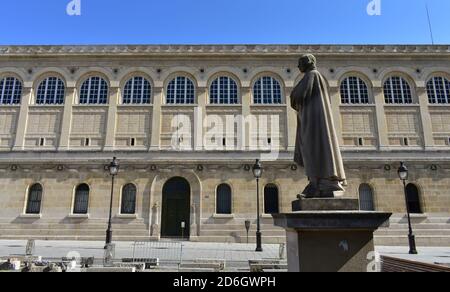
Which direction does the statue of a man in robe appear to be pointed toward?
to the viewer's left

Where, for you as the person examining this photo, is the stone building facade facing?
facing the viewer

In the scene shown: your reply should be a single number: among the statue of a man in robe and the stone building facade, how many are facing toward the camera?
1

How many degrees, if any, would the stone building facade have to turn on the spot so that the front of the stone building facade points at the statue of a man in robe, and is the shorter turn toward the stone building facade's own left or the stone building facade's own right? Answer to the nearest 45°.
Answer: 0° — it already faces it

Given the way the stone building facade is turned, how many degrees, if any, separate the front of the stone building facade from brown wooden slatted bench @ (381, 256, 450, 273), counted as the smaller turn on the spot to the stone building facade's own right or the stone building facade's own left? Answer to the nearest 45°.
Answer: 0° — it already faces it

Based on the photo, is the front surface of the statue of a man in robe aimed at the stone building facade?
no

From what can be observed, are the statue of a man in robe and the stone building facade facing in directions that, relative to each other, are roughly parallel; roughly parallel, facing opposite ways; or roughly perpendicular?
roughly perpendicular

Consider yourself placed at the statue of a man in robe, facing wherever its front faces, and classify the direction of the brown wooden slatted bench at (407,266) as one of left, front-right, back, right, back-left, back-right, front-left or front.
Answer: back-right

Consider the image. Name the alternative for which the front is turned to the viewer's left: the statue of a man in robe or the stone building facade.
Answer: the statue of a man in robe

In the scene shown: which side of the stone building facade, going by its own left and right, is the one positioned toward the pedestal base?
front

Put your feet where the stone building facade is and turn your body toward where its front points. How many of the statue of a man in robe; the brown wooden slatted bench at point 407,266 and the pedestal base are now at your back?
0
